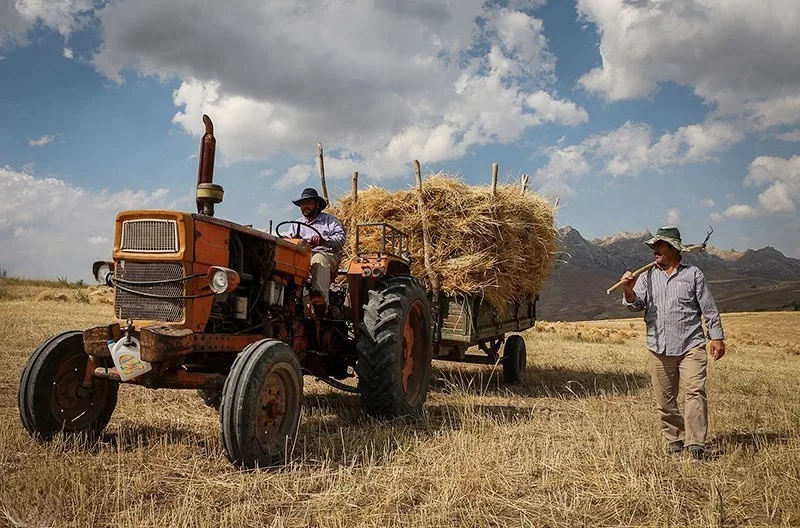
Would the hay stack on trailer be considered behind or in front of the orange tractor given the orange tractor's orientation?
behind

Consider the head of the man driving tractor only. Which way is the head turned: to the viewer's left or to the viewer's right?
to the viewer's left

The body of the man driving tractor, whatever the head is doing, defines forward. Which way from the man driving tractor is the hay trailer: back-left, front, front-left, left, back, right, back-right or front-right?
back

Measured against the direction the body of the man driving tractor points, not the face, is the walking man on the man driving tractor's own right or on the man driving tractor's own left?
on the man driving tractor's own left

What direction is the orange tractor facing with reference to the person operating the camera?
facing the viewer and to the left of the viewer

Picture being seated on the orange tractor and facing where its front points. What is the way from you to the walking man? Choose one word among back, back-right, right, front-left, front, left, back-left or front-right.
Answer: back-left

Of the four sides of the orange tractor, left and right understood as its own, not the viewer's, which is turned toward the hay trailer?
back

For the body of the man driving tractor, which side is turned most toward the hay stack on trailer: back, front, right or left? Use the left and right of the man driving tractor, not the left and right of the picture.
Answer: back

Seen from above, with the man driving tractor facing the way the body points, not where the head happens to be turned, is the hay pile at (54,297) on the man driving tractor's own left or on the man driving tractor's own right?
on the man driving tractor's own right
